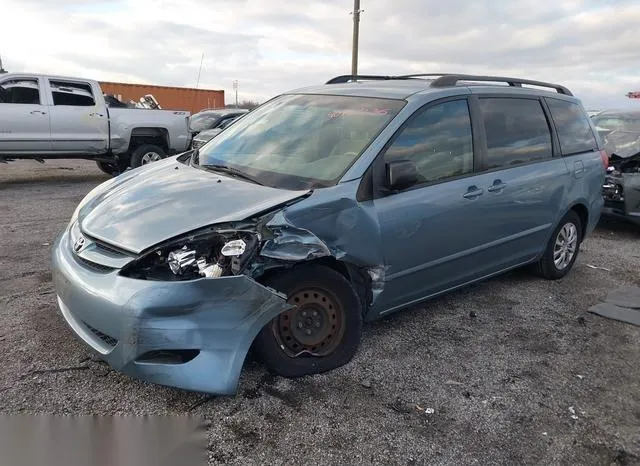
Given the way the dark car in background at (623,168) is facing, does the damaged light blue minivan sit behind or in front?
in front

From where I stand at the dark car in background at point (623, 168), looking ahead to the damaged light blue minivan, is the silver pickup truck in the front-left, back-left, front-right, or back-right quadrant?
front-right

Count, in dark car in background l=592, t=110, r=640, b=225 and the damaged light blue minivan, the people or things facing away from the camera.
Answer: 0

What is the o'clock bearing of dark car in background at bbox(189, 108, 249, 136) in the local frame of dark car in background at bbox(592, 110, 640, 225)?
dark car in background at bbox(189, 108, 249, 136) is roughly at 2 o'clock from dark car in background at bbox(592, 110, 640, 225).

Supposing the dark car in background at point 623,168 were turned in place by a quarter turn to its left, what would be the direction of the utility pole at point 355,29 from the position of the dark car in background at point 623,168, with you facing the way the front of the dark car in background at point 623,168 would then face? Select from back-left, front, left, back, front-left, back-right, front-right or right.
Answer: back

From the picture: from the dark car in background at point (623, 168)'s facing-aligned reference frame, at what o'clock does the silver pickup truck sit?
The silver pickup truck is roughly at 1 o'clock from the dark car in background.

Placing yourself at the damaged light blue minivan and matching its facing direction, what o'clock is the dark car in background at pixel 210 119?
The dark car in background is roughly at 4 o'clock from the damaged light blue minivan.

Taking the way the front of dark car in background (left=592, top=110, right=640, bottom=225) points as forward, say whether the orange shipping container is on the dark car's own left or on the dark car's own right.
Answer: on the dark car's own right

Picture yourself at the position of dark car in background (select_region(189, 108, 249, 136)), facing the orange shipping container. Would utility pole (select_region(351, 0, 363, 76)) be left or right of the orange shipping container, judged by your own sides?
right

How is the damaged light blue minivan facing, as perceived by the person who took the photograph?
facing the viewer and to the left of the viewer

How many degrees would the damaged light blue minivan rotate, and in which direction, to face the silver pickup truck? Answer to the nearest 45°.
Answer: approximately 90° to its right

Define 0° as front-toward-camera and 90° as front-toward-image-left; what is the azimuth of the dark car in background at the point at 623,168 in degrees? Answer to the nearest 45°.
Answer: approximately 45°

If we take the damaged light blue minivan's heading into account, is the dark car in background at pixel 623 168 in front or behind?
behind
